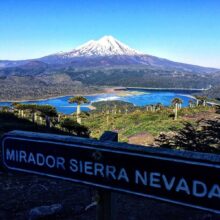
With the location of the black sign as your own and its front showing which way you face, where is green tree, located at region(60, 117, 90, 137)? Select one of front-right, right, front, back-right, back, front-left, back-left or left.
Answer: back-right

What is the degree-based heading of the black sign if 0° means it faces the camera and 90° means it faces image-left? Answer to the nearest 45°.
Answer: approximately 45°
